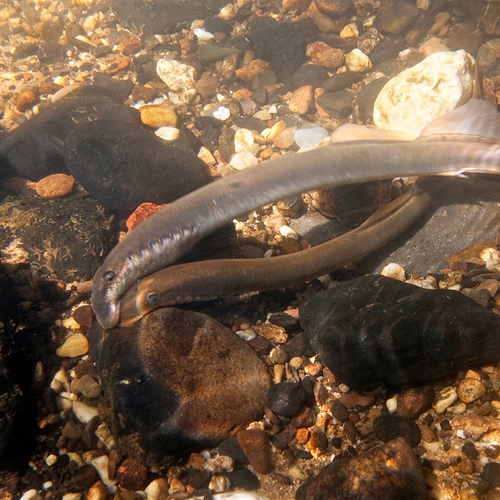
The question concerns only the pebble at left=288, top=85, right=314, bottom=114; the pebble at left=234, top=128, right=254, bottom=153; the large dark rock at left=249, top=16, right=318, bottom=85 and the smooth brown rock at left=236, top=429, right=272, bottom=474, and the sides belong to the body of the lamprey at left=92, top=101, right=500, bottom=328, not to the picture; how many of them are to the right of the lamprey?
3

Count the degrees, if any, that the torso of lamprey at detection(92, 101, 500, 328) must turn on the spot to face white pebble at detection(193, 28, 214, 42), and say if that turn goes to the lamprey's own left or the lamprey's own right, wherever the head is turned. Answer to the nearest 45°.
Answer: approximately 90° to the lamprey's own right

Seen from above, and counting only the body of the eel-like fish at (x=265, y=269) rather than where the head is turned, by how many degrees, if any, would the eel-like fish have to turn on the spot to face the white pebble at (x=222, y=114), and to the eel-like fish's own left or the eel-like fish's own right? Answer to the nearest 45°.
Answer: approximately 90° to the eel-like fish's own right

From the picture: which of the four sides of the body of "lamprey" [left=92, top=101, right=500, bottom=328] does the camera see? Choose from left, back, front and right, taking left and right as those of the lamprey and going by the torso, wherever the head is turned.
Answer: left

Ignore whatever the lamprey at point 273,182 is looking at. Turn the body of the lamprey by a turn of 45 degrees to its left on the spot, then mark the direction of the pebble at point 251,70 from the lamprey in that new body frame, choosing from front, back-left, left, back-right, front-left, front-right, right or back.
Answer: back-right

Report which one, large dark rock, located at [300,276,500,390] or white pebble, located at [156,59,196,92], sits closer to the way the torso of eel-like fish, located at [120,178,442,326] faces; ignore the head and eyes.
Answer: the white pebble

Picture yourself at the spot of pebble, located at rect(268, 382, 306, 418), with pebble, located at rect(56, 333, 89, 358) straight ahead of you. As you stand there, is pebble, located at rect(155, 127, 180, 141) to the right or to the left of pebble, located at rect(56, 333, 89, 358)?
right

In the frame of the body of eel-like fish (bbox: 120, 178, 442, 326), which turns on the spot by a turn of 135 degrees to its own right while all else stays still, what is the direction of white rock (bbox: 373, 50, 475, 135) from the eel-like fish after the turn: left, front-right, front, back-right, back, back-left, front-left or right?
front

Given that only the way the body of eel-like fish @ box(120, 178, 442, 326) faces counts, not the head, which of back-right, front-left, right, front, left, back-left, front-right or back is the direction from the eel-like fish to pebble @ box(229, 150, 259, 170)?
right

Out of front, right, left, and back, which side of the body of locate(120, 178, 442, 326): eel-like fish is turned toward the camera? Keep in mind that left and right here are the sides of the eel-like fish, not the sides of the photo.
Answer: left

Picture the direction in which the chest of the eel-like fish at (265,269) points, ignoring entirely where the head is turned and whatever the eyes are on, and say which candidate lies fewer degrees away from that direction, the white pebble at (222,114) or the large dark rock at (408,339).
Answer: the white pebble

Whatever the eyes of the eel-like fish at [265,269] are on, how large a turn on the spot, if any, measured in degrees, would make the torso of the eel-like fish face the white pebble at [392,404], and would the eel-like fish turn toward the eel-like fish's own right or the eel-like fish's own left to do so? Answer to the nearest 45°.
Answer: approximately 135° to the eel-like fish's own left

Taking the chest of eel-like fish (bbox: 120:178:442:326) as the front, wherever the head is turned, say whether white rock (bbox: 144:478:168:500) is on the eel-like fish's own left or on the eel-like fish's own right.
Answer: on the eel-like fish's own left
